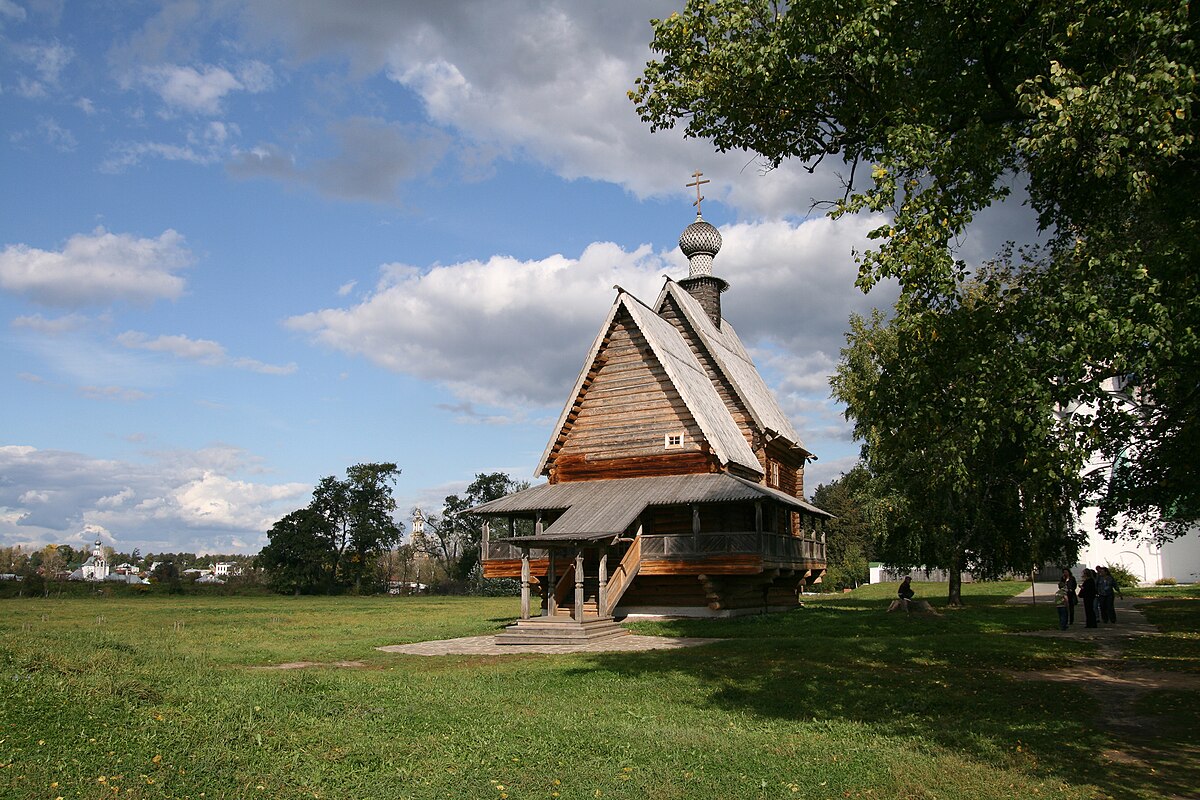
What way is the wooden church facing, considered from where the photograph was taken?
facing the viewer and to the left of the viewer

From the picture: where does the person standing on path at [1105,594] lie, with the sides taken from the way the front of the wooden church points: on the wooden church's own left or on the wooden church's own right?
on the wooden church's own left

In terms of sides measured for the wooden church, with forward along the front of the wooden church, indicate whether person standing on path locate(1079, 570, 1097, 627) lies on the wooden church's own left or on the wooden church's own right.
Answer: on the wooden church's own left

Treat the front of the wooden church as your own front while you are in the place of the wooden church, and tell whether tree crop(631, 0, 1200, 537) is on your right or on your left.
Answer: on your left

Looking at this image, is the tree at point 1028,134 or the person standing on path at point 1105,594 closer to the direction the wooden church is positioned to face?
the tree

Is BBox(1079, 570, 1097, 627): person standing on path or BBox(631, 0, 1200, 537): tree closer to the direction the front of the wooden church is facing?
the tree

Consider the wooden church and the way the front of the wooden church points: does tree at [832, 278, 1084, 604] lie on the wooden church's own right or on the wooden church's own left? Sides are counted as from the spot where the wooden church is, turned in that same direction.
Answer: on the wooden church's own left

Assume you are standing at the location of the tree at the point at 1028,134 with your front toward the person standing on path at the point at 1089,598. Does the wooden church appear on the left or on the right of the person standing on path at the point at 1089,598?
left
